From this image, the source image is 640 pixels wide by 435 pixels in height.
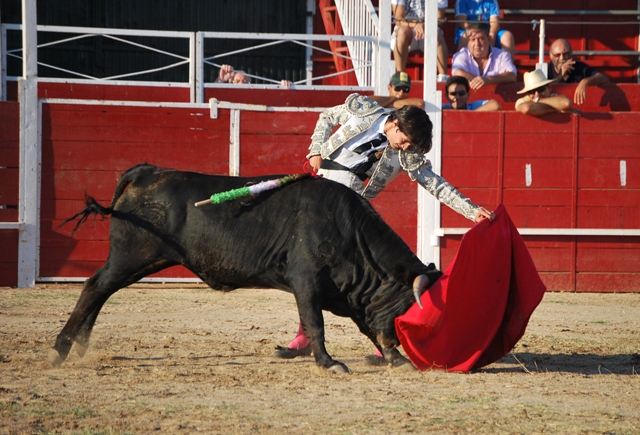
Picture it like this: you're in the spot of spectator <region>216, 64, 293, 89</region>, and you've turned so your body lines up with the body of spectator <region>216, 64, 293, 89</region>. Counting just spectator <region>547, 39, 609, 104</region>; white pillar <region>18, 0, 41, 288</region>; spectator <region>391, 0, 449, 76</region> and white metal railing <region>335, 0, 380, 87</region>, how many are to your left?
3

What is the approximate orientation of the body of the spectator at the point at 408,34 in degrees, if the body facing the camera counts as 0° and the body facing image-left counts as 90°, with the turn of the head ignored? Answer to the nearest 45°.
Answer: approximately 0°

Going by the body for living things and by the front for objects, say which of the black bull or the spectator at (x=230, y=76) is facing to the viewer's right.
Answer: the black bull

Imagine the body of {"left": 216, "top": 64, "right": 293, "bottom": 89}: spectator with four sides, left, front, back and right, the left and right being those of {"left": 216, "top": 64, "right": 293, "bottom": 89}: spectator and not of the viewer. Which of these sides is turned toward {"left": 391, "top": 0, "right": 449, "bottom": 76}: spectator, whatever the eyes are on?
left
